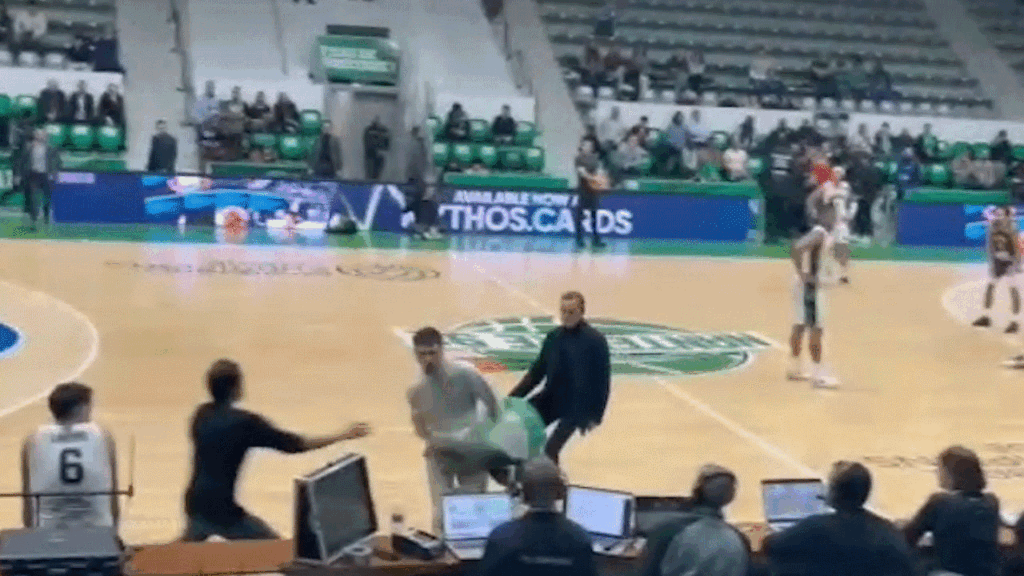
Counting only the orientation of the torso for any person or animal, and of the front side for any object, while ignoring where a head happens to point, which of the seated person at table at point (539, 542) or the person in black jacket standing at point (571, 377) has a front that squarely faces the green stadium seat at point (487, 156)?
the seated person at table

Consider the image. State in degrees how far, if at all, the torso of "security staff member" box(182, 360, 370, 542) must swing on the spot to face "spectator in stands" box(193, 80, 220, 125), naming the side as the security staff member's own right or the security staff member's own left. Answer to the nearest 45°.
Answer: approximately 45° to the security staff member's own left

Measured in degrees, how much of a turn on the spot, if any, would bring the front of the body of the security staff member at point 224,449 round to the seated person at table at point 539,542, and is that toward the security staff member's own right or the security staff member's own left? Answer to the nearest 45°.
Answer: approximately 90° to the security staff member's own right

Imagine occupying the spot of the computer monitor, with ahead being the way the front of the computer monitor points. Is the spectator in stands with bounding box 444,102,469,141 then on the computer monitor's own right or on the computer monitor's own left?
on the computer monitor's own left

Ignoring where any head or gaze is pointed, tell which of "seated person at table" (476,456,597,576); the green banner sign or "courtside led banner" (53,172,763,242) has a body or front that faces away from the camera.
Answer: the seated person at table

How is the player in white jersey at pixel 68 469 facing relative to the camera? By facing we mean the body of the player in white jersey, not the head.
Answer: away from the camera

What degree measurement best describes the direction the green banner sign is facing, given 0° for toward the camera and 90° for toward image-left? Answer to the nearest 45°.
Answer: approximately 0°

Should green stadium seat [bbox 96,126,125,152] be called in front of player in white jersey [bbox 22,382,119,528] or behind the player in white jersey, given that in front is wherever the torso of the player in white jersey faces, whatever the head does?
in front

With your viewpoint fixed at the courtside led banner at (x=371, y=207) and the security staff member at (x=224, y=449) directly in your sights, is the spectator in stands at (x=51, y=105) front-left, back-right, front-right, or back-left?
back-right

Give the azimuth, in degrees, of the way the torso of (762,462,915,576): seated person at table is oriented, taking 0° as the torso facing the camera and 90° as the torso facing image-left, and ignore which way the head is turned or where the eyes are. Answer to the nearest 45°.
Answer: approximately 180°

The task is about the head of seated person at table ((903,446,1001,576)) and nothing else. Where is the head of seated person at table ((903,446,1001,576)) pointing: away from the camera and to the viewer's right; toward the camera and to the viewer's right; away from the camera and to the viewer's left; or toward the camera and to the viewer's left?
away from the camera and to the viewer's left

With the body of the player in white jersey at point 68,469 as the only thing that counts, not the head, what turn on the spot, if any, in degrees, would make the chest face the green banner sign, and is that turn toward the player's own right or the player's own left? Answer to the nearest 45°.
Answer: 0° — they already face it
